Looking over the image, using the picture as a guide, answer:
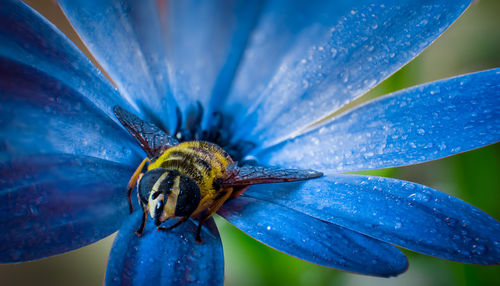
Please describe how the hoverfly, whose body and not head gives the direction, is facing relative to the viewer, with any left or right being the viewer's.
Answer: facing the viewer and to the left of the viewer
